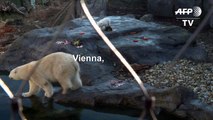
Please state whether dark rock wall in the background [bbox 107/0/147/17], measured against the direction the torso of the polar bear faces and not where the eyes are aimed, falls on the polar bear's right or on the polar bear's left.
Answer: on the polar bear's right

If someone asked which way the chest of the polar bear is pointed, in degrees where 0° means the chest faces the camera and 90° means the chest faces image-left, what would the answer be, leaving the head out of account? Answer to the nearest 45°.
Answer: approximately 90°

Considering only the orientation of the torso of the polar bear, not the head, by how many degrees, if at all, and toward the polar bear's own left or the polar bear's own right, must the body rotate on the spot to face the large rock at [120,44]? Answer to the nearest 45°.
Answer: approximately 135° to the polar bear's own right
